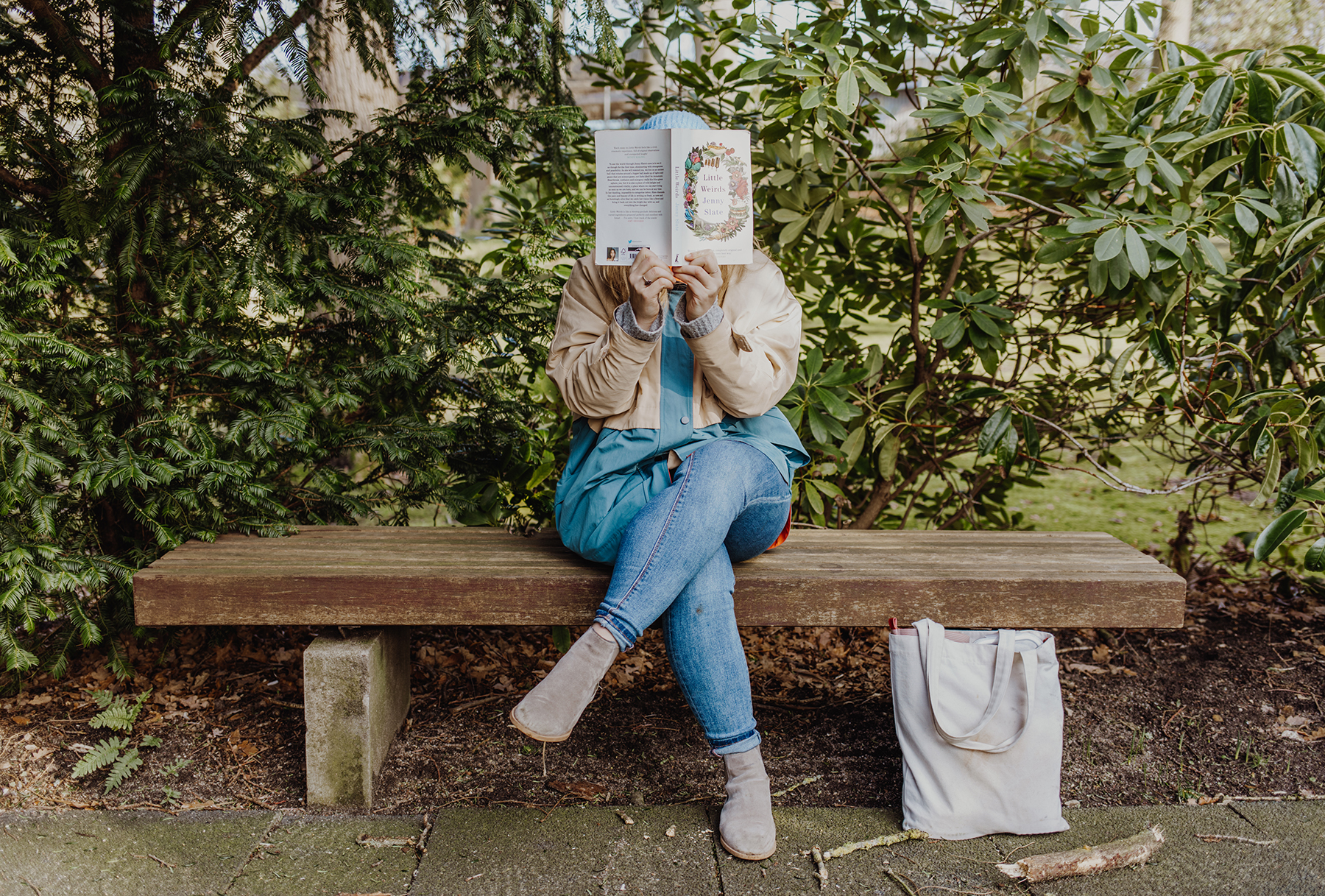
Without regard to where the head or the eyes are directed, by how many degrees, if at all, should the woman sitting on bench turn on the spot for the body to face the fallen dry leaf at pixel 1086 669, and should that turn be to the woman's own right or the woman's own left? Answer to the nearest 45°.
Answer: approximately 135° to the woman's own left

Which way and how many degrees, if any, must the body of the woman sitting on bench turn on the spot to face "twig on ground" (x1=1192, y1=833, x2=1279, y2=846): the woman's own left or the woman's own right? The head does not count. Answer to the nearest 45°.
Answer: approximately 90° to the woman's own left

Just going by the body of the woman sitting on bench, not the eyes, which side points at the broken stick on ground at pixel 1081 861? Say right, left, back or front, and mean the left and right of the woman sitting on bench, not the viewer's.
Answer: left

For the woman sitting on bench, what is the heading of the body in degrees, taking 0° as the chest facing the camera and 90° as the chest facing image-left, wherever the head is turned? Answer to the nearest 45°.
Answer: approximately 0°

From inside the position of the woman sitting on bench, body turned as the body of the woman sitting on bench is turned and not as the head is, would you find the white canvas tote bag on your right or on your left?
on your left

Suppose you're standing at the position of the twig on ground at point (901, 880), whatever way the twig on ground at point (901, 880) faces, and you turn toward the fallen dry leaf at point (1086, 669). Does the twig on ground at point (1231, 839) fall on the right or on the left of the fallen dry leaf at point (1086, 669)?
right

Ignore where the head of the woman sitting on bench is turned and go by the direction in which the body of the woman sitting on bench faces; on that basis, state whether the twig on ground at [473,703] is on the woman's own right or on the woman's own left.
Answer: on the woman's own right

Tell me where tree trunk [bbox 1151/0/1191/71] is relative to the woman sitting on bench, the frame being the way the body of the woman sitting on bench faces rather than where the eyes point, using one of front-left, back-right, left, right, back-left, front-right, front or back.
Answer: back-left
